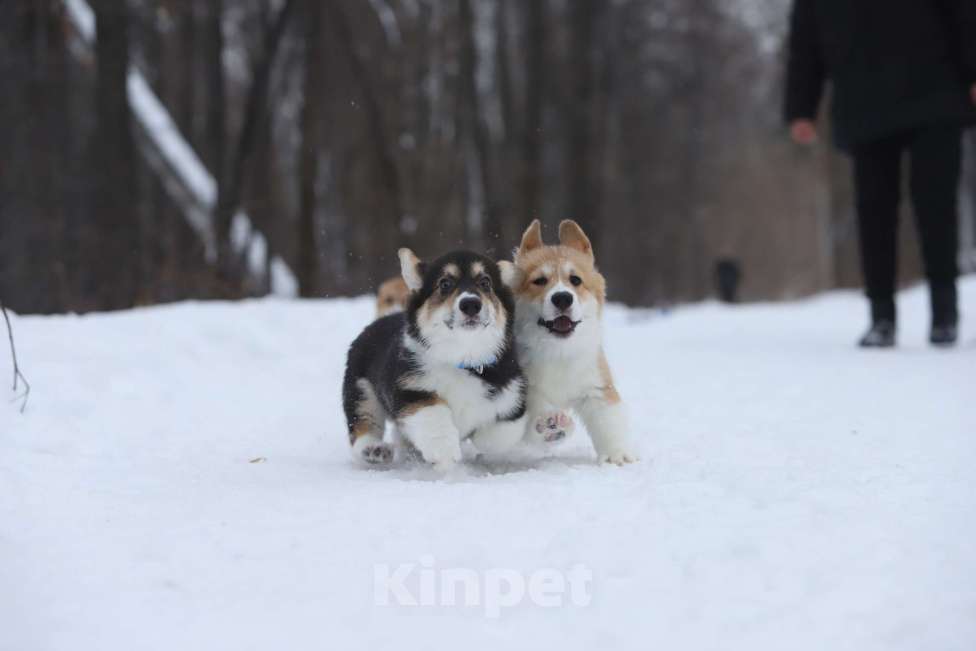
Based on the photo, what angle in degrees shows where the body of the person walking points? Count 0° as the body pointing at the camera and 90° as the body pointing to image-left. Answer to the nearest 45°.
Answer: approximately 0°

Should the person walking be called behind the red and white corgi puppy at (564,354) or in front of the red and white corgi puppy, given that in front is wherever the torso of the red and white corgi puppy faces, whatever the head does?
behind

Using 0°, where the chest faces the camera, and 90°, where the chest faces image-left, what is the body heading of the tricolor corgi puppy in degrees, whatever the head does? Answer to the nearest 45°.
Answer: approximately 315°

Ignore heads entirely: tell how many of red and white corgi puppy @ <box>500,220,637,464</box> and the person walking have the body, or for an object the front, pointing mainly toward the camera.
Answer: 2

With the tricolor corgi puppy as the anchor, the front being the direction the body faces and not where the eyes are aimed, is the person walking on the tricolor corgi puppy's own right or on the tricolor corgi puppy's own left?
on the tricolor corgi puppy's own left

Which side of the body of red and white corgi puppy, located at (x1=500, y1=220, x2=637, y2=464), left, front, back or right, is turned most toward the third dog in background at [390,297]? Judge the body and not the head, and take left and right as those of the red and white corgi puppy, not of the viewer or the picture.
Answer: back

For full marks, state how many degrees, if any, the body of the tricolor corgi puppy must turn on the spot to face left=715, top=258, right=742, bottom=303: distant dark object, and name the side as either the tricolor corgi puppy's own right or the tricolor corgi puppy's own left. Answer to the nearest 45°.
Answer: approximately 135° to the tricolor corgi puppy's own left

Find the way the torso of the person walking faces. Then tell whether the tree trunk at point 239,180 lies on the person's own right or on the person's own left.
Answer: on the person's own right

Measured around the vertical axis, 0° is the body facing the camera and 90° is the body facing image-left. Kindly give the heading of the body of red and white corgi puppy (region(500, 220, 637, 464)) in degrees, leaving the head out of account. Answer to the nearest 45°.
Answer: approximately 0°
